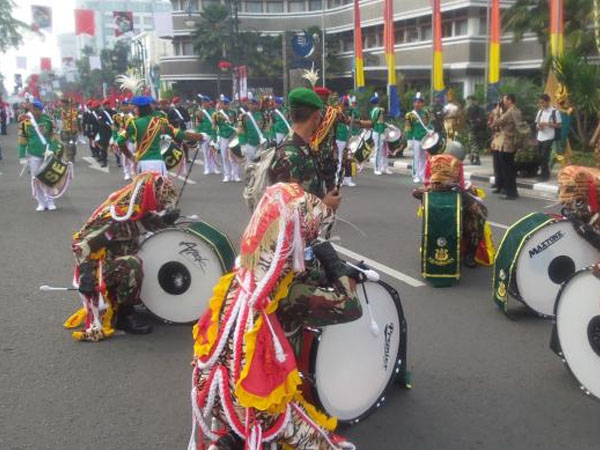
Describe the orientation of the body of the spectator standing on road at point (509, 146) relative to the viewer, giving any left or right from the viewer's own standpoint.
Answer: facing to the left of the viewer

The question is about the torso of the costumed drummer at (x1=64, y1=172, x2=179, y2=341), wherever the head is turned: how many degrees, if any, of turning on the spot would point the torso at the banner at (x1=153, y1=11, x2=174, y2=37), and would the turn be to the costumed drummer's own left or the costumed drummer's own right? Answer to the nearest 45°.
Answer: approximately 90° to the costumed drummer's own left

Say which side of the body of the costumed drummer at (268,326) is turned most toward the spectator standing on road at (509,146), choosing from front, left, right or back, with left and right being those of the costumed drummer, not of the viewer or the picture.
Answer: front

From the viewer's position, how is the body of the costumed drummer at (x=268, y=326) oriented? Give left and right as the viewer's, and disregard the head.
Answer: facing away from the viewer and to the right of the viewer

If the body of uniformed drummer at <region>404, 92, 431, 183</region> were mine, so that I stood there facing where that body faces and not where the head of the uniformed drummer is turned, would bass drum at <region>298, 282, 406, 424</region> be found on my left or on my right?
on my right

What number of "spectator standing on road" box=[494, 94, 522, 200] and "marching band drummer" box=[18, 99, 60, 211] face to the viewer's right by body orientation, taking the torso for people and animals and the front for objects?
0

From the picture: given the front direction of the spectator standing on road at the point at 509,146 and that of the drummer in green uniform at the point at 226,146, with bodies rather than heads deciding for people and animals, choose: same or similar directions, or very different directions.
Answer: very different directions

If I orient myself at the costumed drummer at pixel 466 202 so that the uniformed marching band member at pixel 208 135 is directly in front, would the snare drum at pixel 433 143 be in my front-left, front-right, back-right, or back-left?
front-right

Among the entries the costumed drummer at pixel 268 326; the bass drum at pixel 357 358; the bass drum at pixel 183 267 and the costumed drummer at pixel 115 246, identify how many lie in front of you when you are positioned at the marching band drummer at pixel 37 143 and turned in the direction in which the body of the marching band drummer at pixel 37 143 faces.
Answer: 4

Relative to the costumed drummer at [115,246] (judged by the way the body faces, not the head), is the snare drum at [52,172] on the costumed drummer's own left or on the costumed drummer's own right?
on the costumed drummer's own left

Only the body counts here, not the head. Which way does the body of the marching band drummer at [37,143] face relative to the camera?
toward the camera

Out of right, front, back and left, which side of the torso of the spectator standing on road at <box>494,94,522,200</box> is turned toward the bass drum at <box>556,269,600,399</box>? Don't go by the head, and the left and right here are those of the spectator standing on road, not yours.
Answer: left

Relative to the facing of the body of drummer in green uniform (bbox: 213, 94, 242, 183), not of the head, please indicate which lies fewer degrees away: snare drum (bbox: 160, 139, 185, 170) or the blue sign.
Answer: the snare drum

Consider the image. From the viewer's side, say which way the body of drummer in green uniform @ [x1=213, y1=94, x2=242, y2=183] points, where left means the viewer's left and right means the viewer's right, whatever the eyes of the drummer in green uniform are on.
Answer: facing the viewer and to the right of the viewer

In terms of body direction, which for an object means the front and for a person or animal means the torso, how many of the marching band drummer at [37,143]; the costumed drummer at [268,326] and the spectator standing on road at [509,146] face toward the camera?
1
